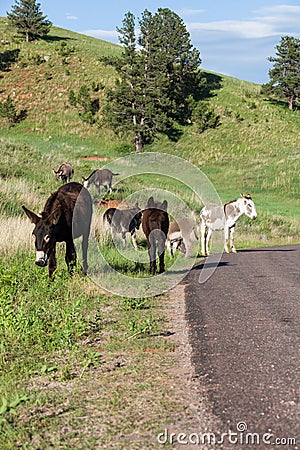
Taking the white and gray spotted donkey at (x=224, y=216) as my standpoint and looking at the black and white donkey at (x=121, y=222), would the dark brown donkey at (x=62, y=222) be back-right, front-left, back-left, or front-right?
front-left

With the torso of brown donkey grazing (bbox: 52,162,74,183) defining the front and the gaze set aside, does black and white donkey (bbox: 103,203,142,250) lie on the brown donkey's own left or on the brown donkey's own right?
on the brown donkey's own left

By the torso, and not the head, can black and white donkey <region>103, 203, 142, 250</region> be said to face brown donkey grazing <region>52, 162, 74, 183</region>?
no

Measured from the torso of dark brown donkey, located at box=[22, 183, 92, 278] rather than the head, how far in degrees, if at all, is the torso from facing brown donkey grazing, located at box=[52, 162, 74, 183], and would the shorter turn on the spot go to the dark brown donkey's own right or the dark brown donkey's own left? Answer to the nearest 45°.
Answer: approximately 135° to the dark brown donkey's own right

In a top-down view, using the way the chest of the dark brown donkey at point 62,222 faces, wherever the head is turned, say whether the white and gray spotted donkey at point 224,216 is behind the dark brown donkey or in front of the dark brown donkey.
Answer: behind

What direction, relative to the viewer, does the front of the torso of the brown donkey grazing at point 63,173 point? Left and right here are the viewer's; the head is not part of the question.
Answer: facing the viewer and to the left of the viewer

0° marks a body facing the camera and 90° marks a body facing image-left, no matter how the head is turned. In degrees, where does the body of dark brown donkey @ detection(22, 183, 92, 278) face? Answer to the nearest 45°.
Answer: approximately 45°

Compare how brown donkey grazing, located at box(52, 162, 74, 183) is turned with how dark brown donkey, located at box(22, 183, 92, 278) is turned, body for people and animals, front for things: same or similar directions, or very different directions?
same or similar directions
